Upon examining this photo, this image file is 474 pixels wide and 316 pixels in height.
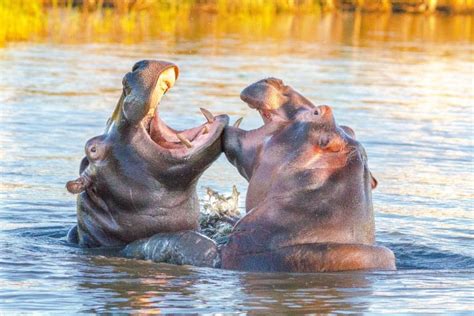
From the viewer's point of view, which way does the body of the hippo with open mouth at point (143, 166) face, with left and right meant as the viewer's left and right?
facing to the right of the viewer

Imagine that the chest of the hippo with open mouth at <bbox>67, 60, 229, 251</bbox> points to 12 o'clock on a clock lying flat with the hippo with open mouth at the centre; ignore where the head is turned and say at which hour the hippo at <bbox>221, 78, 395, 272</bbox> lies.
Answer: The hippo is roughly at 1 o'clock from the hippo with open mouth.
